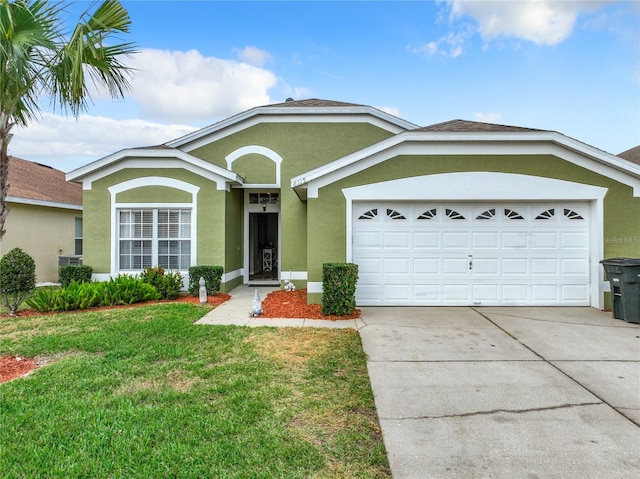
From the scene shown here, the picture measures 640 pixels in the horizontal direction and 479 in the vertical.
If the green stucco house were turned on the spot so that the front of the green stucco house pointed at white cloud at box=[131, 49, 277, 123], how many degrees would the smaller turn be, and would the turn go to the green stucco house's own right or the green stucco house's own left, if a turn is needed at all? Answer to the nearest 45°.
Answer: approximately 135° to the green stucco house's own right

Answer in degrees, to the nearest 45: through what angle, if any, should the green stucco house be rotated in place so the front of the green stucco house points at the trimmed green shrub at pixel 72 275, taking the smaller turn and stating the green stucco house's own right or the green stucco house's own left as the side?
approximately 90° to the green stucco house's own right

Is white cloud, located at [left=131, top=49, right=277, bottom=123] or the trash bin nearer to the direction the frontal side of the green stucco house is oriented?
the trash bin

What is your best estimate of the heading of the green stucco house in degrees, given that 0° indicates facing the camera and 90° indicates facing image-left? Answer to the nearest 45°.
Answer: approximately 0°
